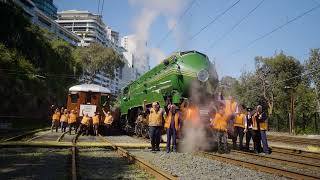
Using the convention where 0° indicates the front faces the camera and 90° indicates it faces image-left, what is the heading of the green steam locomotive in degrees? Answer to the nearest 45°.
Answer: approximately 315°

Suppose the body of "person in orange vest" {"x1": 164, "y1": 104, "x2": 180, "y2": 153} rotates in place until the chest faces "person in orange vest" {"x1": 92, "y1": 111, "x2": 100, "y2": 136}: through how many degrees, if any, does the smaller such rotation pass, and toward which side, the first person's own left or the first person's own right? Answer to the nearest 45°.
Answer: approximately 135° to the first person's own right

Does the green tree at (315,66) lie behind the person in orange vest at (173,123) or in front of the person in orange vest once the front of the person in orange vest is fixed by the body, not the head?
behind

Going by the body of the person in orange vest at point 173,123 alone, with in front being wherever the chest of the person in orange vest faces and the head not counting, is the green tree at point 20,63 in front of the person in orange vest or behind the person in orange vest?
behind

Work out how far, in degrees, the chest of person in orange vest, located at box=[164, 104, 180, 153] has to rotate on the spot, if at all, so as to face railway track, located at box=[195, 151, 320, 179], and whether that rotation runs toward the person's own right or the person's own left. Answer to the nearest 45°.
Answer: approximately 45° to the person's own left

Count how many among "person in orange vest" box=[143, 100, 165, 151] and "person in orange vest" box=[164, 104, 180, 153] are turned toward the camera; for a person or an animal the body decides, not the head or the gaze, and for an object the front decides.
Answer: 2

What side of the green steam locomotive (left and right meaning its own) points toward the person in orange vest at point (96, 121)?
back

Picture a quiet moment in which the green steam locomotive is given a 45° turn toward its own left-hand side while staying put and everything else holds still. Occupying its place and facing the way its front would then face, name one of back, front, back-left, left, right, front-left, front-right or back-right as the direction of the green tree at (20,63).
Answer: back-left

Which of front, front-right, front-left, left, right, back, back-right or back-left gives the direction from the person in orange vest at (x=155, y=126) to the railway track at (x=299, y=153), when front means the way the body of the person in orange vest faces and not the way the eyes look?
left

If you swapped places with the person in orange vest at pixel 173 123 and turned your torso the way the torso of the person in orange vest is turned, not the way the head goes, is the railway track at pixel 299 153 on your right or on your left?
on your left
